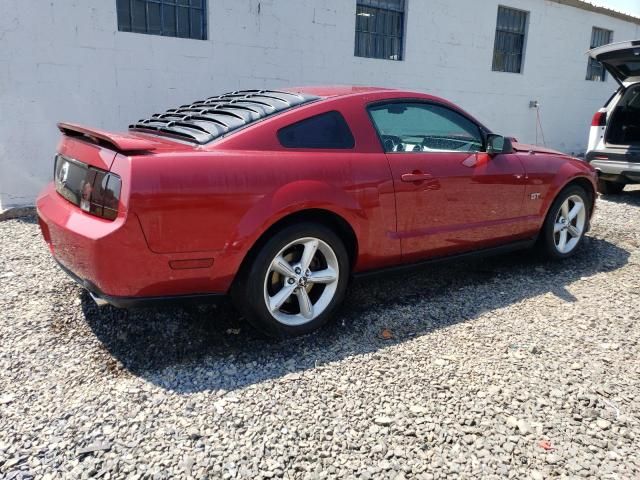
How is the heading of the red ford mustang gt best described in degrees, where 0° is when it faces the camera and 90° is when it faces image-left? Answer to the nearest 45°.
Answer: approximately 225°

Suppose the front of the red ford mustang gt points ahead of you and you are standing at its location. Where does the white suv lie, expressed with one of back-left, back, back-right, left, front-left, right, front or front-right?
front
